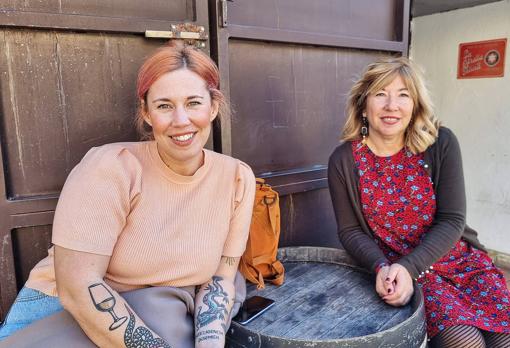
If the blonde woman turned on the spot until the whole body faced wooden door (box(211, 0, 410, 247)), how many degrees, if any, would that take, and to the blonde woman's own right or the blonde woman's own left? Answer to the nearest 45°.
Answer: approximately 135° to the blonde woman's own right

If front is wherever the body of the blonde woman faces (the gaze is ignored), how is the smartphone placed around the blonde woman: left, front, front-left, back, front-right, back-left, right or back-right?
front-right

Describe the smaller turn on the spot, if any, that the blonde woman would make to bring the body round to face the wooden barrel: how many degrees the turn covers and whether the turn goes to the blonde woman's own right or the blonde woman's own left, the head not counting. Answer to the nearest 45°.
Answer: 0° — they already face it

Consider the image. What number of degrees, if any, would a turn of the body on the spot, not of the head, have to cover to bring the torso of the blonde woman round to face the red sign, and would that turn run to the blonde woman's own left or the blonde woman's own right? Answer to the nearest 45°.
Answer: approximately 180°

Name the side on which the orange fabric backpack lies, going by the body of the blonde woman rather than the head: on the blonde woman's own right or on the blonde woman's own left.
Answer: on the blonde woman's own right

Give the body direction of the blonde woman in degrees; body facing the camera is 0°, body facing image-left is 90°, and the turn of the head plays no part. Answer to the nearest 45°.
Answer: approximately 0°

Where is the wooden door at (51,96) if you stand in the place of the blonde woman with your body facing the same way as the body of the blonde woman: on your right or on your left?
on your right
